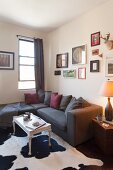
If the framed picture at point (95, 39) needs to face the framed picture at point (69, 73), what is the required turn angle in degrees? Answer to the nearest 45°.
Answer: approximately 90° to its right

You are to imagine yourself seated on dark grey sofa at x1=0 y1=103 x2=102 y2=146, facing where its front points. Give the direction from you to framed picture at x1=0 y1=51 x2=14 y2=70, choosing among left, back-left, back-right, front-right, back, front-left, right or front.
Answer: right

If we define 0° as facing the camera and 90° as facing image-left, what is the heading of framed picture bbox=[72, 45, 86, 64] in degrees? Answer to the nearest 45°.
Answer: approximately 45°

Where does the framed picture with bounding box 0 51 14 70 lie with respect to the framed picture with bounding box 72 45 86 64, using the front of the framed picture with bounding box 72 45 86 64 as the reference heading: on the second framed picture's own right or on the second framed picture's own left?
on the second framed picture's own right

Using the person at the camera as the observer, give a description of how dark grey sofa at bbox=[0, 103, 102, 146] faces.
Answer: facing the viewer and to the left of the viewer

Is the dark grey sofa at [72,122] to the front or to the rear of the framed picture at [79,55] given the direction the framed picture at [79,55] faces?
to the front

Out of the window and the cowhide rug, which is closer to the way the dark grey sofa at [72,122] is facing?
the cowhide rug
